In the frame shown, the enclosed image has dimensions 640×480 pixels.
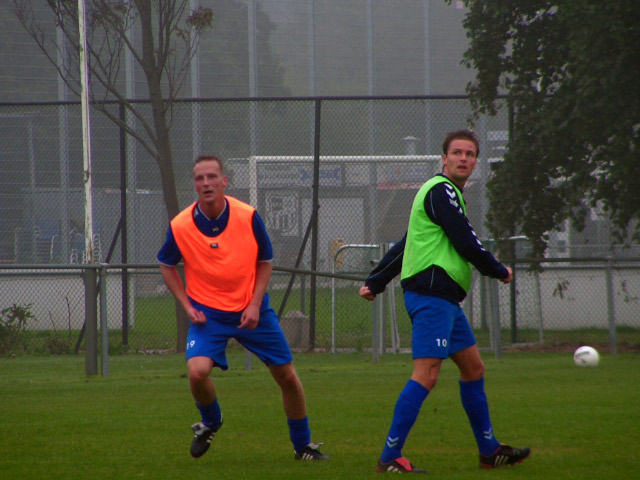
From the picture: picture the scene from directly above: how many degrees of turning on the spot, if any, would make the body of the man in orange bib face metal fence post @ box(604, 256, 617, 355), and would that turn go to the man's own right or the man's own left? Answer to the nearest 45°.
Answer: approximately 135° to the man's own left

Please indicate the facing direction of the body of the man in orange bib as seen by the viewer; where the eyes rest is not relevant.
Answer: toward the camera

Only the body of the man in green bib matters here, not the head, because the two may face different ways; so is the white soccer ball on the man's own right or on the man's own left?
on the man's own left

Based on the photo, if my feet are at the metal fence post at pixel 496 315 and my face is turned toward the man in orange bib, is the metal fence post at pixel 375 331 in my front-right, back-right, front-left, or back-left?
front-right

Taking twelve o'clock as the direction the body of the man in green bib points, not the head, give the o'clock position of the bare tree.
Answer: The bare tree is roughly at 8 o'clock from the man in green bib.

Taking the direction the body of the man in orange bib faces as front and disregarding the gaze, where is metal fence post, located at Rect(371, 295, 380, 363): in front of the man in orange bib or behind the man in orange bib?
behind

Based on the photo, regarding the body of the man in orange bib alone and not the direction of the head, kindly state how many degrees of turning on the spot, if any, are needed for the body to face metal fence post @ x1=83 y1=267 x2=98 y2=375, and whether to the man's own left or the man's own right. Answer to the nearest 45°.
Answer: approximately 180°

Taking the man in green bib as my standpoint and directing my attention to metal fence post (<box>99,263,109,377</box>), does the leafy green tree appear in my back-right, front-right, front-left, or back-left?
front-right

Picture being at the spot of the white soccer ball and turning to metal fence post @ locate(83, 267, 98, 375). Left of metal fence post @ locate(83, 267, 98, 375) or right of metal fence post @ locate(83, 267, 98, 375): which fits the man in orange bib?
left

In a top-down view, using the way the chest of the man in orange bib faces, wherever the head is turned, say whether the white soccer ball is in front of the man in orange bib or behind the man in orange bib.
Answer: behind

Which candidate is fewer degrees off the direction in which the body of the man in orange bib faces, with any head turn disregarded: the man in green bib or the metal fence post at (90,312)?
the man in green bib
